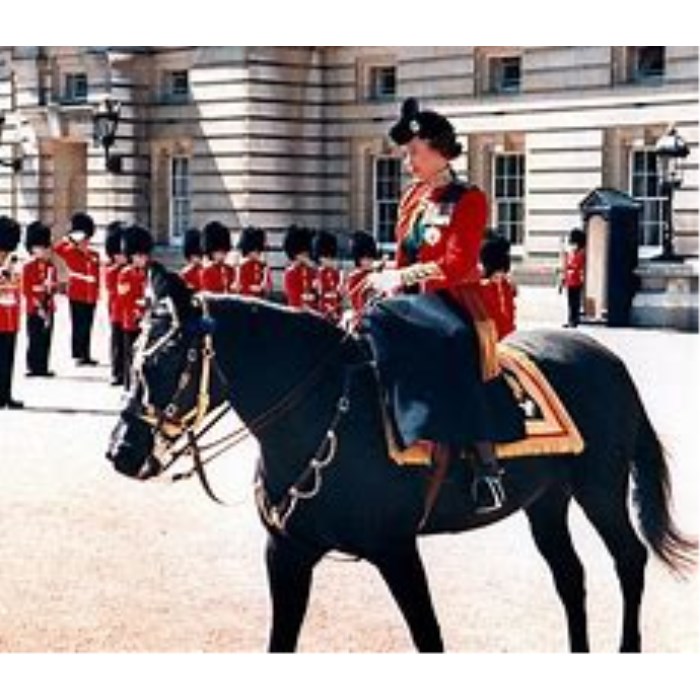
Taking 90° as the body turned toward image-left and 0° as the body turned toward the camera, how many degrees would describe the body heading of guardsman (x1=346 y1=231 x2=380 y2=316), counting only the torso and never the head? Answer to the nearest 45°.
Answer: approximately 315°

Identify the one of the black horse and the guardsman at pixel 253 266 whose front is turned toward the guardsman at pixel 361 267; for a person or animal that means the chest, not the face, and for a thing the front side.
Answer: the guardsman at pixel 253 266

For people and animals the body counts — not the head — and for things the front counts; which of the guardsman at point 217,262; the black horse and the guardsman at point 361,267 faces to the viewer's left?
the black horse

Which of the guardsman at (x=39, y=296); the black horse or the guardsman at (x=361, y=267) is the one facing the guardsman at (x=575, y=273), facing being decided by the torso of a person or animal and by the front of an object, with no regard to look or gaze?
the guardsman at (x=39, y=296)

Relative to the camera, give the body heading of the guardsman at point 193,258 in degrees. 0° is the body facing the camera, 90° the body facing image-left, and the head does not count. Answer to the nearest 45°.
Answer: approximately 315°

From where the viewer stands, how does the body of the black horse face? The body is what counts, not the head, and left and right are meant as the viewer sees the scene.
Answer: facing to the left of the viewer

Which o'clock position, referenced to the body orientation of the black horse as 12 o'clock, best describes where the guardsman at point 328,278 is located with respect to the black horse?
The guardsman is roughly at 3 o'clock from the black horse.

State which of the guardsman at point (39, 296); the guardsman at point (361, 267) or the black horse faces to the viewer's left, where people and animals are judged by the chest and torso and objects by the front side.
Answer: the black horse

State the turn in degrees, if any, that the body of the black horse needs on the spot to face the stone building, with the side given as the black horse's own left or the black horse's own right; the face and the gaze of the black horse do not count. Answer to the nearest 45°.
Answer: approximately 90° to the black horse's own right

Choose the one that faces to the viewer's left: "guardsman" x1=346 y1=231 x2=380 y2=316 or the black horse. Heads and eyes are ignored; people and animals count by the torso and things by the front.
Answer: the black horse
